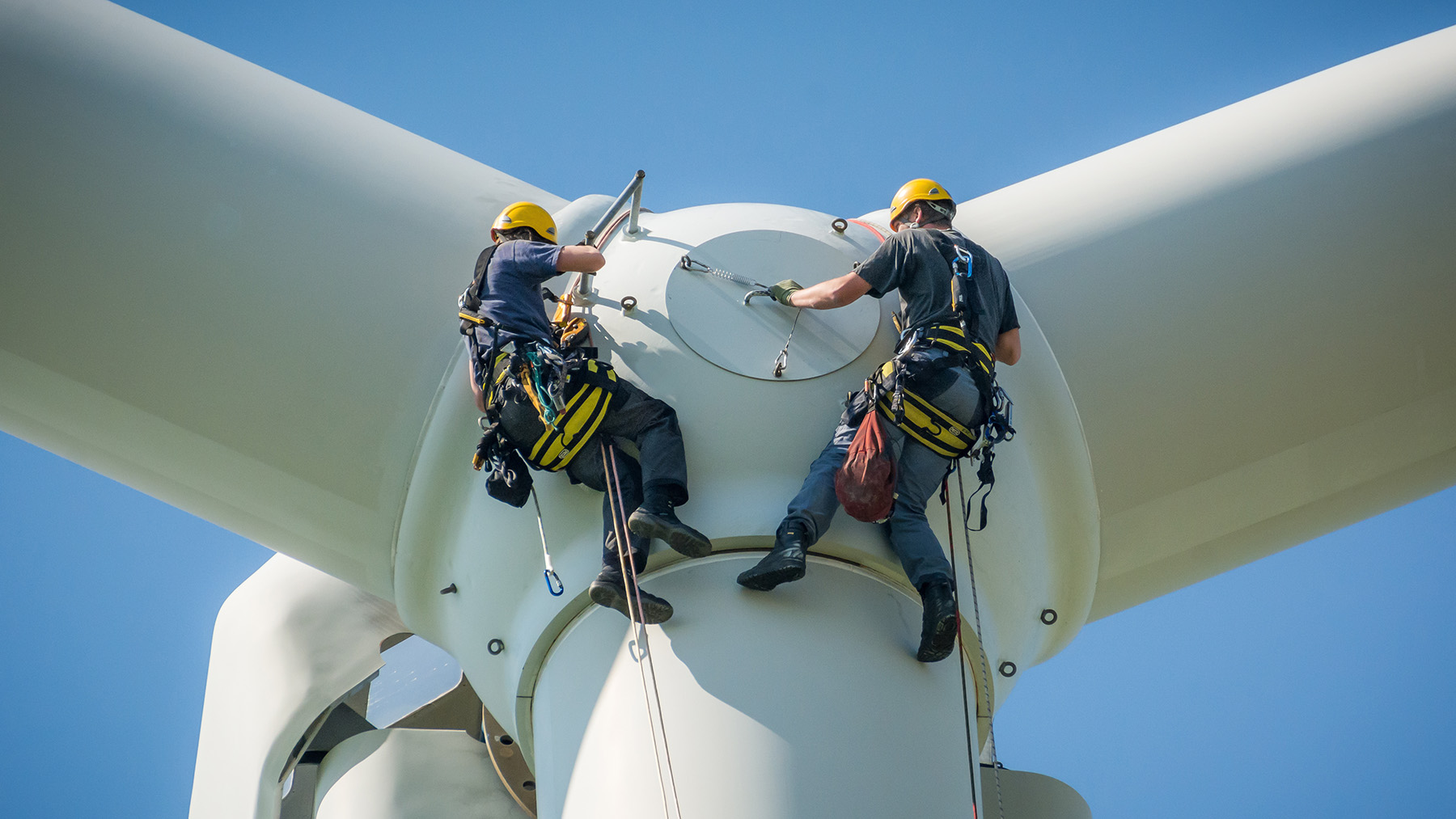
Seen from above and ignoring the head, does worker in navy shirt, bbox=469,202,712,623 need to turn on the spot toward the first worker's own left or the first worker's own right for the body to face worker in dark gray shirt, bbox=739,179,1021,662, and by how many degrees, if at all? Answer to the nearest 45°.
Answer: approximately 45° to the first worker's own right

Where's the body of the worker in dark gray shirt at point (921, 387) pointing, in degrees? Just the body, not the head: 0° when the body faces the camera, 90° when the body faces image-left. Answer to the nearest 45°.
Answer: approximately 135°

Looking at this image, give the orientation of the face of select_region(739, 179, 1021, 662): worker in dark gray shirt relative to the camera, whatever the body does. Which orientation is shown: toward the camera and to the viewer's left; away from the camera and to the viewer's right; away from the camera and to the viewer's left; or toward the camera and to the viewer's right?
away from the camera and to the viewer's left

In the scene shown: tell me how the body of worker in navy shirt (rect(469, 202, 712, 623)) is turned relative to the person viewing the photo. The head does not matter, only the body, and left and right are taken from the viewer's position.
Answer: facing away from the viewer and to the right of the viewer

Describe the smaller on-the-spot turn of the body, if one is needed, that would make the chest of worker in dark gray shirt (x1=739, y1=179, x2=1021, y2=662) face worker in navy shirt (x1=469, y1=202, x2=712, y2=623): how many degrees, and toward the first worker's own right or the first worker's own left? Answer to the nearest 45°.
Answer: approximately 45° to the first worker's own left
